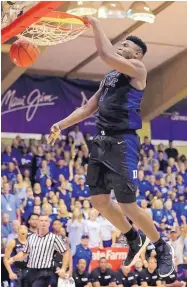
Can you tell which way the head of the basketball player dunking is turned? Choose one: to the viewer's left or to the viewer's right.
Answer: to the viewer's left

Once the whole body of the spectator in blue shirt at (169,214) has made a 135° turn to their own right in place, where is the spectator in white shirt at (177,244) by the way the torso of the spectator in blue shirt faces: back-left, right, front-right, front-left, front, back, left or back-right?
back-left

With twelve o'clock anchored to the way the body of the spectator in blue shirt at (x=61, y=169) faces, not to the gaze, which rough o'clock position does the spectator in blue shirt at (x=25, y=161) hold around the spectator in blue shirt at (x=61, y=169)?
the spectator in blue shirt at (x=25, y=161) is roughly at 3 o'clock from the spectator in blue shirt at (x=61, y=169).

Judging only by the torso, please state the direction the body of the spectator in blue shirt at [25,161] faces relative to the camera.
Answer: toward the camera

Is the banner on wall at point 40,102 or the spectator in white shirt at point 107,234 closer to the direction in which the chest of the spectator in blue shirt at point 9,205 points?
the spectator in white shirt

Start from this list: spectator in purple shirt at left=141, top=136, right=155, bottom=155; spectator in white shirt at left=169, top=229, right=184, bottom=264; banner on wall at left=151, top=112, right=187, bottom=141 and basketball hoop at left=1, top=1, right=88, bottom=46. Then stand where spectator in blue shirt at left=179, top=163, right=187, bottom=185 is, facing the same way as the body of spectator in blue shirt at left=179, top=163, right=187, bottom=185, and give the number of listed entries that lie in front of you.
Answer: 2

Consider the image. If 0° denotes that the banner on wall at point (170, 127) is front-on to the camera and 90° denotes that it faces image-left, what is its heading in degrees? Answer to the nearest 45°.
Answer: approximately 0°

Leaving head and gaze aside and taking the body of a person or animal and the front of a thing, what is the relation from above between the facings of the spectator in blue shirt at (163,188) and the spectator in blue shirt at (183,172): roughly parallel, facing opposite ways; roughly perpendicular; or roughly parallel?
roughly parallel

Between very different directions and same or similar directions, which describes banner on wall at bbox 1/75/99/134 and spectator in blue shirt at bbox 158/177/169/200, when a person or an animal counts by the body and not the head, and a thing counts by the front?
same or similar directions

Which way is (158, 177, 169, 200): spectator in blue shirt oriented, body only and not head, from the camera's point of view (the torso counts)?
toward the camera

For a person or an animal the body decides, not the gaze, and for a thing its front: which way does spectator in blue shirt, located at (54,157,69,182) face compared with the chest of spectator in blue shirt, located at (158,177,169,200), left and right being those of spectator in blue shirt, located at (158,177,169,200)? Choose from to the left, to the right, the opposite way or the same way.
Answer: the same way

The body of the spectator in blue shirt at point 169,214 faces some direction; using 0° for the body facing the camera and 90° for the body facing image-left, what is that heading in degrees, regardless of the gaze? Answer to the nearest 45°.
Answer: approximately 0°

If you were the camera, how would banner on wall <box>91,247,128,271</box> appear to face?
facing the viewer

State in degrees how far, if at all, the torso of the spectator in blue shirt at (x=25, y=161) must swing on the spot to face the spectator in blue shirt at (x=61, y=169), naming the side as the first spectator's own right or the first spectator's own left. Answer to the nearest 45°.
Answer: approximately 90° to the first spectator's own left

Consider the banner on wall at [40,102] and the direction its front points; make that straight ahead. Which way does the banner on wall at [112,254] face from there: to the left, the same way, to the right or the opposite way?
the same way
